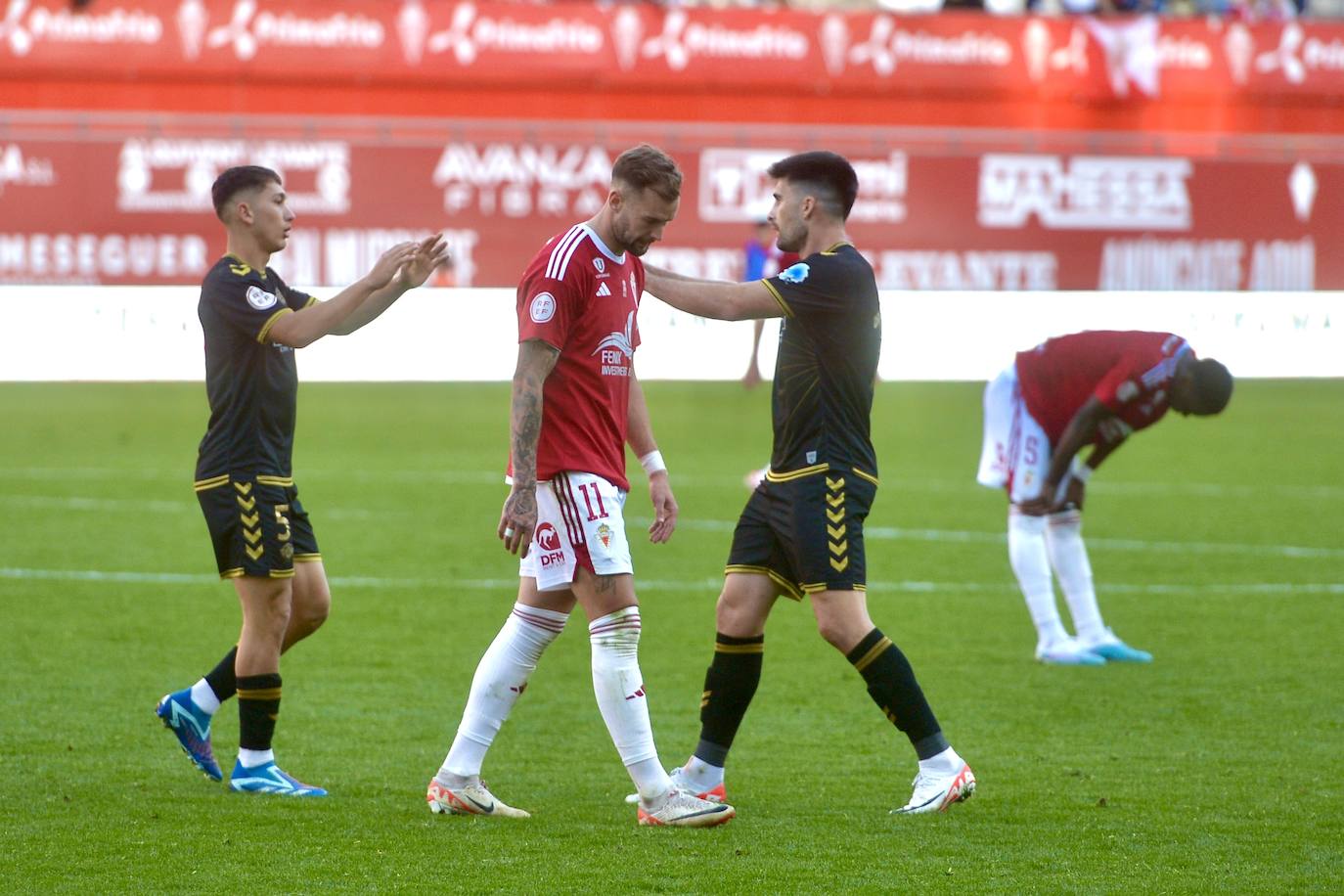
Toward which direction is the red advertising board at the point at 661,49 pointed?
toward the camera

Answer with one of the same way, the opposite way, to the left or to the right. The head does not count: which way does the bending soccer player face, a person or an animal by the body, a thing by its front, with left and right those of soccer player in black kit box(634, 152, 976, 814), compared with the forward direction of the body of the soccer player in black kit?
the opposite way

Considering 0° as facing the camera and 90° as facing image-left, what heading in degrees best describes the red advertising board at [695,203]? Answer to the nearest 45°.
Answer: approximately 0°

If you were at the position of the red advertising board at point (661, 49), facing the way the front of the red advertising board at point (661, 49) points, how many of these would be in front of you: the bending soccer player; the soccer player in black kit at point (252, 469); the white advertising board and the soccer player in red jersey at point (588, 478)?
4

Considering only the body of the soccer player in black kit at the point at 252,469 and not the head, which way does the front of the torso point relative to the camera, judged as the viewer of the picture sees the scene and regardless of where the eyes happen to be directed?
to the viewer's right

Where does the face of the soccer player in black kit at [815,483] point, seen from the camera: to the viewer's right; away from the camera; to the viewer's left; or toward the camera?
to the viewer's left

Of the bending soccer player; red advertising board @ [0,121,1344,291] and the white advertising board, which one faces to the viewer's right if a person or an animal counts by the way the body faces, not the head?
the bending soccer player

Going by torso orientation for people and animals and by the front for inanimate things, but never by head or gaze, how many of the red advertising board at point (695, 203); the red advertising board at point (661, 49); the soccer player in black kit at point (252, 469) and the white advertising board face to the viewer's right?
1

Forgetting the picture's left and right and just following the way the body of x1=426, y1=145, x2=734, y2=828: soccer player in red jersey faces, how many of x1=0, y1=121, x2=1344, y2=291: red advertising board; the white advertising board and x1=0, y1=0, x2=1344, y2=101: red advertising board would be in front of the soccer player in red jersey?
0

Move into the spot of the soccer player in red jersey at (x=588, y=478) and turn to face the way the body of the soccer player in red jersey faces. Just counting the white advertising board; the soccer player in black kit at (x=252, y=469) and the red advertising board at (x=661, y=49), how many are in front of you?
0

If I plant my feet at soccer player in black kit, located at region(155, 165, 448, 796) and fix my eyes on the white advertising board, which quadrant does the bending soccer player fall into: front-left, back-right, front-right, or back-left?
front-right

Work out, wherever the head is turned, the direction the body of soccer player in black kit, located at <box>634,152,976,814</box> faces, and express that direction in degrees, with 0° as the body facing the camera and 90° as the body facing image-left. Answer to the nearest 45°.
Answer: approximately 90°

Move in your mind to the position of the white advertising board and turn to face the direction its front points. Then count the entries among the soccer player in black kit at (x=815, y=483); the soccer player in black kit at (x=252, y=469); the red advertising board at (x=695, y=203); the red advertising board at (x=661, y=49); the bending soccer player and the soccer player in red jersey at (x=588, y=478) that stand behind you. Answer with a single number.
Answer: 2

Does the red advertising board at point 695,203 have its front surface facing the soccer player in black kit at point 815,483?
yes

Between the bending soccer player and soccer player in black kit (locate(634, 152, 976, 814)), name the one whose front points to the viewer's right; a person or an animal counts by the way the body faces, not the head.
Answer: the bending soccer player

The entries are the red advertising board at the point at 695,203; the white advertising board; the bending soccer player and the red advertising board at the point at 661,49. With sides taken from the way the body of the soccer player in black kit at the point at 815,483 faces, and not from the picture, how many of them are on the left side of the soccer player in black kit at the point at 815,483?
0

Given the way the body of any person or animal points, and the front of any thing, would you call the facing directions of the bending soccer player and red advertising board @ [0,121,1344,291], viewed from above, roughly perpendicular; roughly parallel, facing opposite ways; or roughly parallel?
roughly perpendicular

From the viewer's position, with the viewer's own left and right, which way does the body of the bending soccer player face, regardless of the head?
facing to the right of the viewer

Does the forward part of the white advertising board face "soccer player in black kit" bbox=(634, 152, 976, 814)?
yes

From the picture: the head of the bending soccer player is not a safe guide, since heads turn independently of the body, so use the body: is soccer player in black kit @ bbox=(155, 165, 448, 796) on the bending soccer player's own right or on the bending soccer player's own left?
on the bending soccer player's own right

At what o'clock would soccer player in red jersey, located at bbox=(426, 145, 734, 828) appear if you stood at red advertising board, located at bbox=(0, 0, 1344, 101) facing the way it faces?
The soccer player in red jersey is roughly at 12 o'clock from the red advertising board.

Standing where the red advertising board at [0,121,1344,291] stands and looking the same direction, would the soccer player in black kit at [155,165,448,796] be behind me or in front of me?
in front
